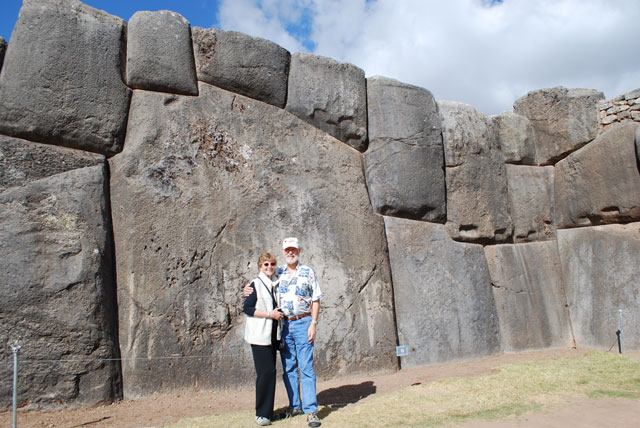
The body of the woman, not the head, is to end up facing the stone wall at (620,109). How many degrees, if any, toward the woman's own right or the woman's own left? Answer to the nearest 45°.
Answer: approximately 90° to the woman's own left

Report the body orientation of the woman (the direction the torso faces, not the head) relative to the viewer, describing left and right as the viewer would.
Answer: facing the viewer and to the right of the viewer
